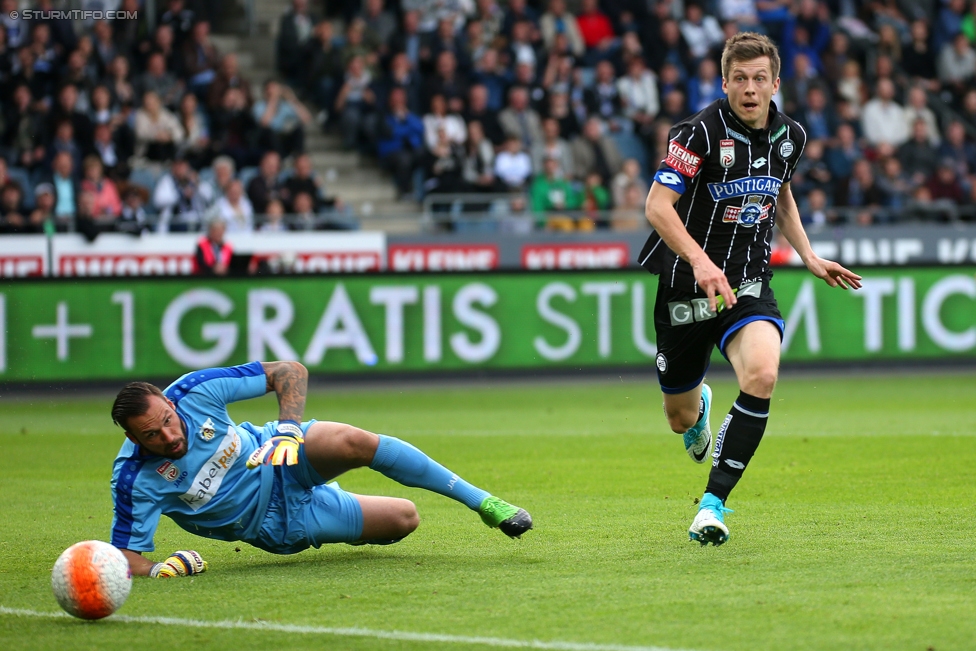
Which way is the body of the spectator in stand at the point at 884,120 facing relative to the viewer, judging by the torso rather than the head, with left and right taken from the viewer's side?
facing the viewer

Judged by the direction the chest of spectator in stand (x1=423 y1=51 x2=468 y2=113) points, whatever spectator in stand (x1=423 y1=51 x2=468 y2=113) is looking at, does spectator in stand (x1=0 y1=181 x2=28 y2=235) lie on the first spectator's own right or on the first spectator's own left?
on the first spectator's own right

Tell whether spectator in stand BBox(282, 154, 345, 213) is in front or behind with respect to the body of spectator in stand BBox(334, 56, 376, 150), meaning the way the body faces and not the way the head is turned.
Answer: in front

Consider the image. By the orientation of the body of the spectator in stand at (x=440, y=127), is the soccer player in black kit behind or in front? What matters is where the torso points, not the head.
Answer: in front

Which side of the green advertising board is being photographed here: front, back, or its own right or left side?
front

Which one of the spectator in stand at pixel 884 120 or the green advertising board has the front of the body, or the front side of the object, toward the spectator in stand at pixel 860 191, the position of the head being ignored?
the spectator in stand at pixel 884 120

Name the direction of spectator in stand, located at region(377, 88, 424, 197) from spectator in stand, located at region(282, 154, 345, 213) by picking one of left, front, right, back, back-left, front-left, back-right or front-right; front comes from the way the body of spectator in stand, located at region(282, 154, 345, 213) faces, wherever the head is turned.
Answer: back-left

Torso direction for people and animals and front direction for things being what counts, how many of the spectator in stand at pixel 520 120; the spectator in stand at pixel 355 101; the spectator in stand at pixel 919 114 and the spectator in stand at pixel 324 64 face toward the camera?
4

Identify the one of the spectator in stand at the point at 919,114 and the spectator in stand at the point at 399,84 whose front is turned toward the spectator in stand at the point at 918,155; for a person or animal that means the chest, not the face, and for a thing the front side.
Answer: the spectator in stand at the point at 919,114

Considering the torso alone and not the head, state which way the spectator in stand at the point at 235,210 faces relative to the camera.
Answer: toward the camera

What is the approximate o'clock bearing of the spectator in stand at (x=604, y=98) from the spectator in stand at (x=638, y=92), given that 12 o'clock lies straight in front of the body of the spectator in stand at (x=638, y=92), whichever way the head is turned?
the spectator in stand at (x=604, y=98) is roughly at 2 o'clock from the spectator in stand at (x=638, y=92).

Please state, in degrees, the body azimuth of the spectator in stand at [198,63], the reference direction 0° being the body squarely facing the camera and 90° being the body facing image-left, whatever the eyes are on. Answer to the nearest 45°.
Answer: approximately 0°

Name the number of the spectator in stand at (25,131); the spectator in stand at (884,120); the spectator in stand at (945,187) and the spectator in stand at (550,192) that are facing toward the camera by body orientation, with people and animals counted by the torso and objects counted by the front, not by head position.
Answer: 4

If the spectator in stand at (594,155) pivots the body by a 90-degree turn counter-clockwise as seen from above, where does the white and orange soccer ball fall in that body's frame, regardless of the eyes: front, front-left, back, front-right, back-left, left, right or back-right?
right

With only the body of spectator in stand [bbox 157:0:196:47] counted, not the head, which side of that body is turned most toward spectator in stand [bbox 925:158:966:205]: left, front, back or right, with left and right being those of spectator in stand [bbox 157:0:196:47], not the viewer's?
left

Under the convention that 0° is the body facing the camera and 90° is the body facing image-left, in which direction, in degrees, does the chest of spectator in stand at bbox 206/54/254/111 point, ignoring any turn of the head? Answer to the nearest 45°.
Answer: approximately 0°
